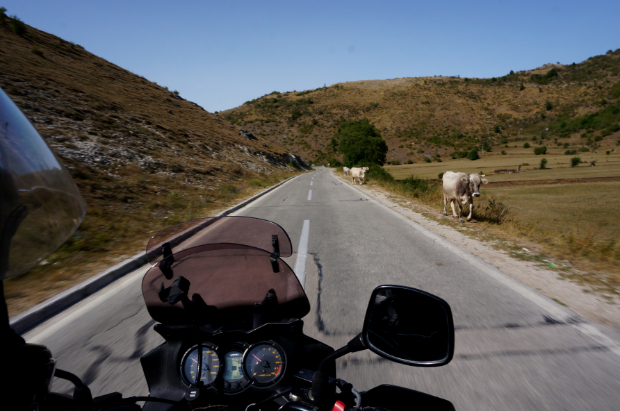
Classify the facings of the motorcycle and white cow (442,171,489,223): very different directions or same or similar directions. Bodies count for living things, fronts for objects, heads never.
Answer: very different directions

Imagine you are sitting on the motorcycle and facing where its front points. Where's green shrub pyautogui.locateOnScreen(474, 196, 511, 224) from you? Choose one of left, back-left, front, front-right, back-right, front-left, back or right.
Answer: front-right

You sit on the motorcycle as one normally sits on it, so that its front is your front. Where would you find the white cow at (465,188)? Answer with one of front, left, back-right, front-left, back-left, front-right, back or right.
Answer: front-right

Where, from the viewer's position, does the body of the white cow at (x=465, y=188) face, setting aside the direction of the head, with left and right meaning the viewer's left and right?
facing the viewer and to the right of the viewer

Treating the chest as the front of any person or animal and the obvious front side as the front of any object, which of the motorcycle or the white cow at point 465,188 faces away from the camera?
the motorcycle

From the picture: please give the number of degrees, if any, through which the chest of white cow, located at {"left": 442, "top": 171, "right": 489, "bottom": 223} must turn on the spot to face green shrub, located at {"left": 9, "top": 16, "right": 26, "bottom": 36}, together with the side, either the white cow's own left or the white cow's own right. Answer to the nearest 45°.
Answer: approximately 135° to the white cow's own right

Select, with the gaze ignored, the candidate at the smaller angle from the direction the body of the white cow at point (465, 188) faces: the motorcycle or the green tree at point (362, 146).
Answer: the motorcycle

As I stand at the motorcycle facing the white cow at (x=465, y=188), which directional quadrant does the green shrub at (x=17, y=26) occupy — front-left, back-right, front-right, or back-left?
front-left

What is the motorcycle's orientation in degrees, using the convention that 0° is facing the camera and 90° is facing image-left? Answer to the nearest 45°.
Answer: approximately 180°

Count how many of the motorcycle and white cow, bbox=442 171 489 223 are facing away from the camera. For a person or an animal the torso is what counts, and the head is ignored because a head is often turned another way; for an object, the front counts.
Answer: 1

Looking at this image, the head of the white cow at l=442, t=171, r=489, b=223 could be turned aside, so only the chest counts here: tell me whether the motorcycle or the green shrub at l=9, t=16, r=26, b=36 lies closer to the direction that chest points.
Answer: the motorcycle

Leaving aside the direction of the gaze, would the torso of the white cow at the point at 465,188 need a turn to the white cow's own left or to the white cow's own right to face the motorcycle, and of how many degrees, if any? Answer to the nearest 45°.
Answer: approximately 45° to the white cow's own right

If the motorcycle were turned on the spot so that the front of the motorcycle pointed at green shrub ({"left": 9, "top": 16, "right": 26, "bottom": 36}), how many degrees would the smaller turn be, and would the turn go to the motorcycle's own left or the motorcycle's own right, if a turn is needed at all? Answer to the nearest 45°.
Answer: approximately 45° to the motorcycle's own left
